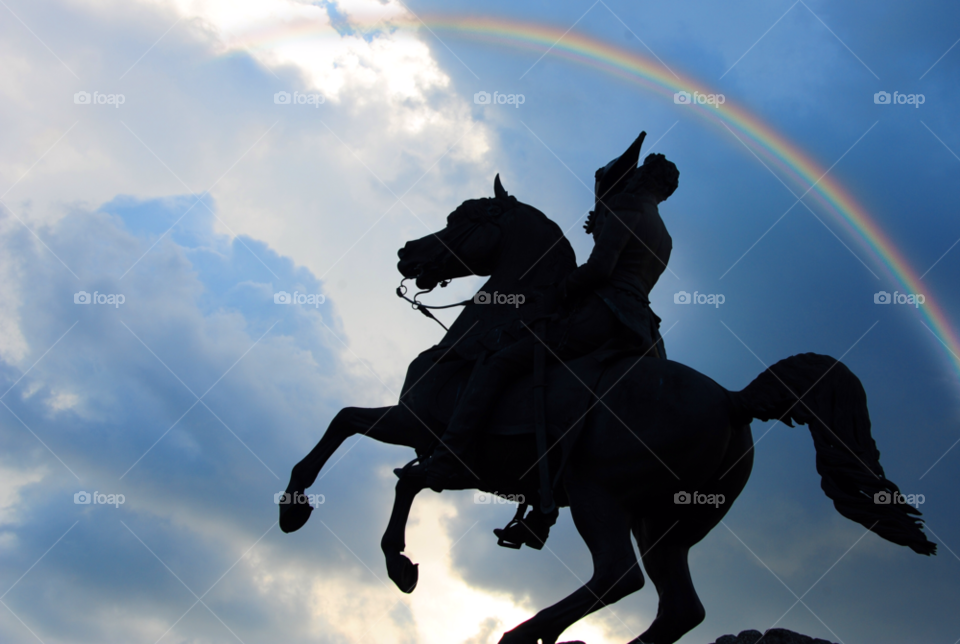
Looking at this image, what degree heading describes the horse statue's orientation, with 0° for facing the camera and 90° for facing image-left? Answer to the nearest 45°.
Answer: approximately 90°
